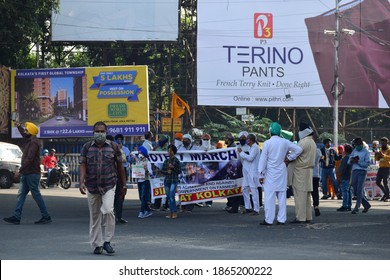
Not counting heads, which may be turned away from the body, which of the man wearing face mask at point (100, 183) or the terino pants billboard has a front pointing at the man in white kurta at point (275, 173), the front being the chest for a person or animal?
the terino pants billboard

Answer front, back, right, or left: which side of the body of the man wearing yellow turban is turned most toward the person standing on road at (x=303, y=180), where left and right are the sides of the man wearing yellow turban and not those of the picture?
back

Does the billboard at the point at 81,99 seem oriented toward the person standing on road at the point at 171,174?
yes

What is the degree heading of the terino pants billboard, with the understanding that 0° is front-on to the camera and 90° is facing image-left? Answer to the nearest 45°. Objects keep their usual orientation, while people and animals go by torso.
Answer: approximately 0°

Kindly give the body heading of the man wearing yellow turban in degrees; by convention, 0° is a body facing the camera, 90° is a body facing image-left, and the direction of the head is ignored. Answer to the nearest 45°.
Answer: approximately 90°

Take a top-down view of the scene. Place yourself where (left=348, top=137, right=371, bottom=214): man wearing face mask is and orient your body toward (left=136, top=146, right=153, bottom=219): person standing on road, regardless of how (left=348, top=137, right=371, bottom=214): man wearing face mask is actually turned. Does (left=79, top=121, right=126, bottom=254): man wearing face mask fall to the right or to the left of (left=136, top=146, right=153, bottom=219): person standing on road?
left
